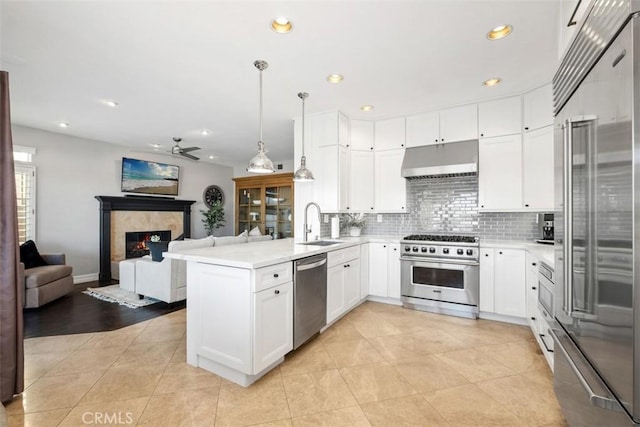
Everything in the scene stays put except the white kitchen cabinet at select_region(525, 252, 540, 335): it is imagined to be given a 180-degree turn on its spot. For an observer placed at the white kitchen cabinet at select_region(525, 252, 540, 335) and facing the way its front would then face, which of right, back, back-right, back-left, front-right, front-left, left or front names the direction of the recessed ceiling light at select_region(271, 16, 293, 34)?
back-right

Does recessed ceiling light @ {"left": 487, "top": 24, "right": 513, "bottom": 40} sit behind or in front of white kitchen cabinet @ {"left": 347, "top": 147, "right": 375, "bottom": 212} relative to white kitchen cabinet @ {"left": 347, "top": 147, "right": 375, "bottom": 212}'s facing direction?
in front

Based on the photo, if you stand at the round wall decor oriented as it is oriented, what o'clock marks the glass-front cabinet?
The glass-front cabinet is roughly at 10 o'clock from the round wall decor.

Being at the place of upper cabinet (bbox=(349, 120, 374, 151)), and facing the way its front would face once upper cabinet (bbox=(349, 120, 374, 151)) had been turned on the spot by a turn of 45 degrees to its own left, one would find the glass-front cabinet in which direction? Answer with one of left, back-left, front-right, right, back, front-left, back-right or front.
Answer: back

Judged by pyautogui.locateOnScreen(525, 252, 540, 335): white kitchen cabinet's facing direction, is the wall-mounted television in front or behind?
in front

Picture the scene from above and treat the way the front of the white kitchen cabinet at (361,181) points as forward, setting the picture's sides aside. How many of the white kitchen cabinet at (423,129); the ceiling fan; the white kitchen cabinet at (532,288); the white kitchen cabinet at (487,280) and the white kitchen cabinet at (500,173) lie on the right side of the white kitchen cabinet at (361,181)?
1

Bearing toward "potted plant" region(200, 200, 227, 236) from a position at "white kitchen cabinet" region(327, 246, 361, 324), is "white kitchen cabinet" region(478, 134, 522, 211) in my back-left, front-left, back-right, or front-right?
back-right

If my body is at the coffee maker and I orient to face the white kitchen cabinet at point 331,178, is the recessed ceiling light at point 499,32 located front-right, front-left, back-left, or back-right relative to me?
front-left

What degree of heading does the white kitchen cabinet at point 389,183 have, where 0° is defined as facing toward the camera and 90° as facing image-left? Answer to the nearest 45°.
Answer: approximately 0°

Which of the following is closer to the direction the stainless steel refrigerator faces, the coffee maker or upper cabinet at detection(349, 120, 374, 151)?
the upper cabinet

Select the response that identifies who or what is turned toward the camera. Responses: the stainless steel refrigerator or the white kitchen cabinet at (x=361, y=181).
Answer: the white kitchen cabinet

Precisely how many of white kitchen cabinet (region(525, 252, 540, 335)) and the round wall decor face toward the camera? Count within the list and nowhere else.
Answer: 1

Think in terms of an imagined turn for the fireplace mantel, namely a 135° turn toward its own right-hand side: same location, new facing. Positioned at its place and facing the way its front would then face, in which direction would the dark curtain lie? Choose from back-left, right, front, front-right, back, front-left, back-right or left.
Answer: left

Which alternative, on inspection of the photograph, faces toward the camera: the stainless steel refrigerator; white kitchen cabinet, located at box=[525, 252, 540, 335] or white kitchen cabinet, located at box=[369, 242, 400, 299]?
white kitchen cabinet, located at box=[369, 242, 400, 299]
